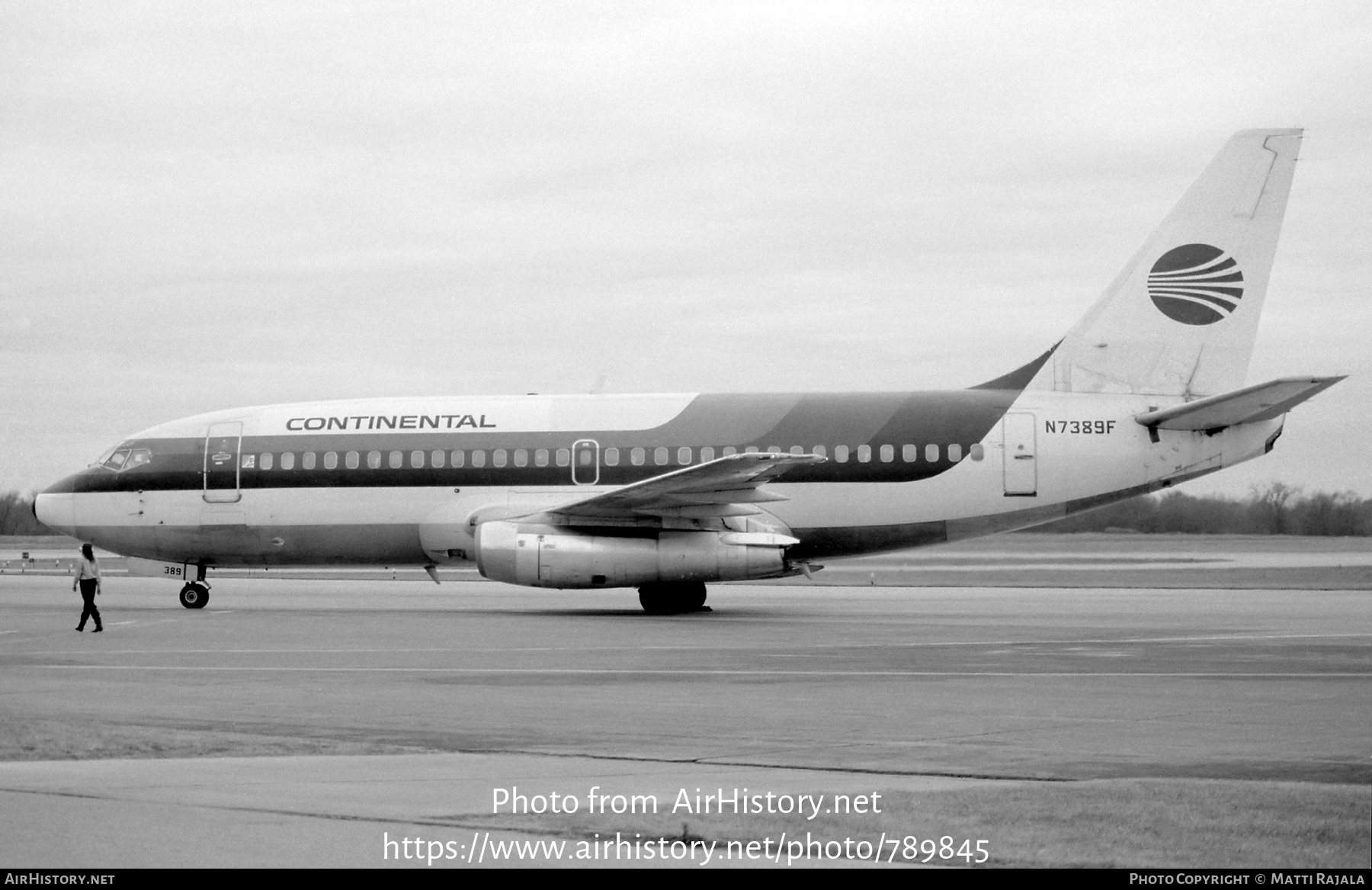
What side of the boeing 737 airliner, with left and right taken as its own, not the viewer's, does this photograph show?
left

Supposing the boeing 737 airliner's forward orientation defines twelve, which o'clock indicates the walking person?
The walking person is roughly at 11 o'clock from the boeing 737 airliner.
